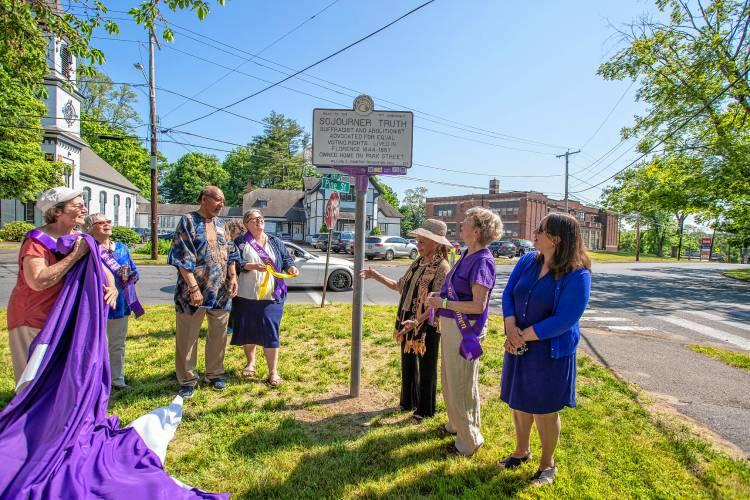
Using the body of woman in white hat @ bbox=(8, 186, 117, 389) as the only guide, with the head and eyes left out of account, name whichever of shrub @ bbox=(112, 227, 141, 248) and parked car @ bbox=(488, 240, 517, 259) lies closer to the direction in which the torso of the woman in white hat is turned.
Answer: the parked car

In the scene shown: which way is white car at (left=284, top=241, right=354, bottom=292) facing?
to the viewer's right

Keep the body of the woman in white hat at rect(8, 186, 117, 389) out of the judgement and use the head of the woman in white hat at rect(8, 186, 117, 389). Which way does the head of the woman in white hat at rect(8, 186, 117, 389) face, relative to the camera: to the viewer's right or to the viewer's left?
to the viewer's right

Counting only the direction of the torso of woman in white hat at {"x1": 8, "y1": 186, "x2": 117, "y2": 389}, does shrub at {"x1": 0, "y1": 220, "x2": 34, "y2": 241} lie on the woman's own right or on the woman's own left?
on the woman's own left

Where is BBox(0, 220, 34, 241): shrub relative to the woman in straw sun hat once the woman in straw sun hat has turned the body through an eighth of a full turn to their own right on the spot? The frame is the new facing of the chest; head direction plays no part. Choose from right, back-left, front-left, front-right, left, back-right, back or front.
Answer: front-right

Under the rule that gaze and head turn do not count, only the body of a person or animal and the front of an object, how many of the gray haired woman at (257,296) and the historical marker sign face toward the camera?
2

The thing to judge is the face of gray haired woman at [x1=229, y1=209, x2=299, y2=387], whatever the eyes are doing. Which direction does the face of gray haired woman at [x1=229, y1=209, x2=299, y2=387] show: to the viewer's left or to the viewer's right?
to the viewer's right

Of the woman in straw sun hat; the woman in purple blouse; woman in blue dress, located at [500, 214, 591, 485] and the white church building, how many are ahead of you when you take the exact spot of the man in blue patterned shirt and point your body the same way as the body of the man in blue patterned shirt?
3

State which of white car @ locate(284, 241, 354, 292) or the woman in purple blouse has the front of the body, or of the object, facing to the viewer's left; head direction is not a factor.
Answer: the woman in purple blouse

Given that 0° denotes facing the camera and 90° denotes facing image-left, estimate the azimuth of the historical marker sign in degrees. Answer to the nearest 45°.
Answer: approximately 0°

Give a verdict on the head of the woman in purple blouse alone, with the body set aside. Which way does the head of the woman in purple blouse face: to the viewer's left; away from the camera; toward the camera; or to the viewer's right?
to the viewer's left

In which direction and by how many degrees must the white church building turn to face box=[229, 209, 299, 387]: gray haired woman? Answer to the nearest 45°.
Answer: approximately 45° to its left

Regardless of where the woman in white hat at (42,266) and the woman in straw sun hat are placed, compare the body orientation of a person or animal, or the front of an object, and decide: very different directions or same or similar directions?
very different directions

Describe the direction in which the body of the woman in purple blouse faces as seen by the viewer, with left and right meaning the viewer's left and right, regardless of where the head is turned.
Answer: facing to the left of the viewer

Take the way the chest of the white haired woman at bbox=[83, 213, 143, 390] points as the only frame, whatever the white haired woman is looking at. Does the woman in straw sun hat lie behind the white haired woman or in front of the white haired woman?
in front
